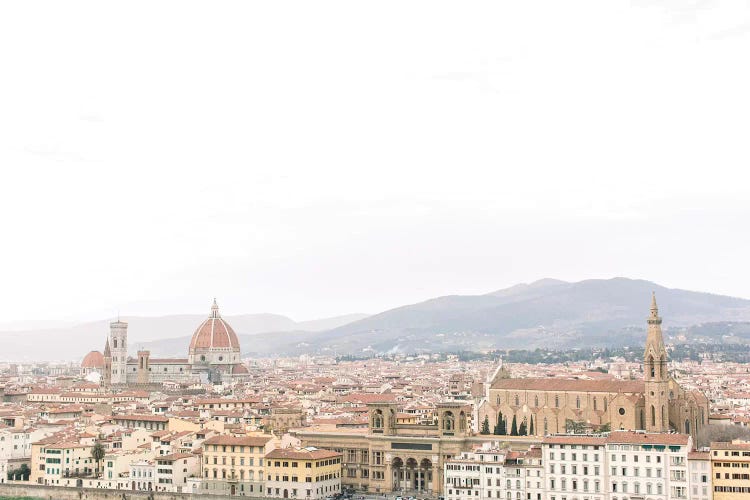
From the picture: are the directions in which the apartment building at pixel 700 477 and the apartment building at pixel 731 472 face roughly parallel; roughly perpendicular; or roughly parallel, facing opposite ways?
roughly parallel

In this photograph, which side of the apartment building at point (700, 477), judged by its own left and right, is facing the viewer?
front

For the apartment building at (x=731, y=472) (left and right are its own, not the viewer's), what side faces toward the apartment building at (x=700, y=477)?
right

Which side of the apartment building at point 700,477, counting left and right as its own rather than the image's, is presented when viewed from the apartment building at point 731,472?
left

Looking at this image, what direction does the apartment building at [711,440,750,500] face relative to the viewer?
toward the camera

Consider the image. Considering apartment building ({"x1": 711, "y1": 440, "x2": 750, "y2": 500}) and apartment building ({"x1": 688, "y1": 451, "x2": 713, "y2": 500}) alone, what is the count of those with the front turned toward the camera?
2
